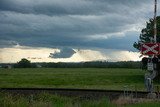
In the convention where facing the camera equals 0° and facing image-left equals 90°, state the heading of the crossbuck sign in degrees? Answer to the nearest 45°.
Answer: approximately 0°
